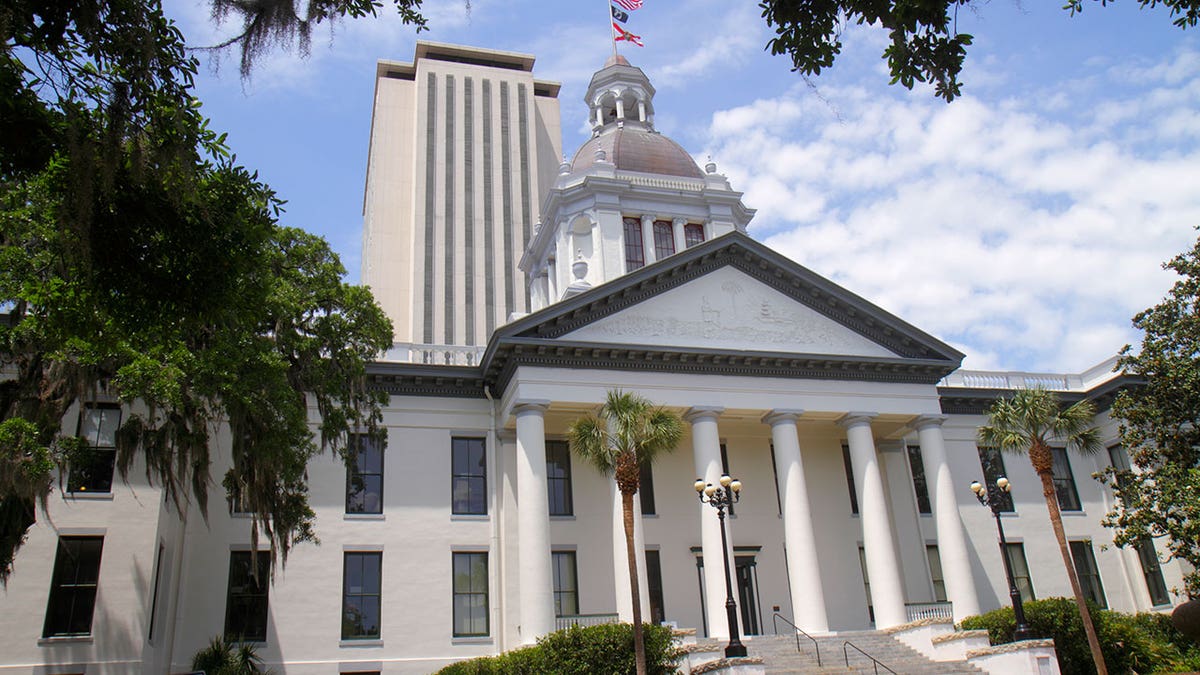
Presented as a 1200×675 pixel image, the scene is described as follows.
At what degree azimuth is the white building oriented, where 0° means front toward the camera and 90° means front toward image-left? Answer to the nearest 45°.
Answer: approximately 315°

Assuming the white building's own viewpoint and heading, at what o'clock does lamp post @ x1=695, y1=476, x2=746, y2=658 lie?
The lamp post is roughly at 1 o'clock from the white building.

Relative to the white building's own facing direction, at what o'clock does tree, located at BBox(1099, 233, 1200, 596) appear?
The tree is roughly at 11 o'clock from the white building.

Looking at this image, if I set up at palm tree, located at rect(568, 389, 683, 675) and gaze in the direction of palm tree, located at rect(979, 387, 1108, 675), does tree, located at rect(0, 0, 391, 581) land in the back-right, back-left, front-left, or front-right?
back-right
